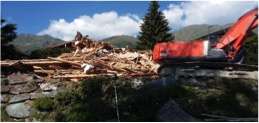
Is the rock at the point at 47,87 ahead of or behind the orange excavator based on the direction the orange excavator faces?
behind

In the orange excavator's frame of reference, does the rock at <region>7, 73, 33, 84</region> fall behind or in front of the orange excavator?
behind

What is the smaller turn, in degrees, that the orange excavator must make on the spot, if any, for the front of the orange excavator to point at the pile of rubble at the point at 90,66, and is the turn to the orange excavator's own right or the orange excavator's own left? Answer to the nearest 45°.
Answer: approximately 180°

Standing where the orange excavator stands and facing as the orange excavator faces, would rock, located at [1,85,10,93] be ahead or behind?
behind

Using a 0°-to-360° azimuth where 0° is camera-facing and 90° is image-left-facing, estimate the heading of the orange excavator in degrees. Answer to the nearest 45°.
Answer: approximately 270°

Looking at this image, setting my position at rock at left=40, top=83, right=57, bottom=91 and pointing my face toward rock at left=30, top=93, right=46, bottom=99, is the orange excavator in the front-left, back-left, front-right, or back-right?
back-left

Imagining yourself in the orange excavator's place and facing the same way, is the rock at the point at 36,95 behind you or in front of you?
behind

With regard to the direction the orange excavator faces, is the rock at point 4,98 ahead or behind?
behind

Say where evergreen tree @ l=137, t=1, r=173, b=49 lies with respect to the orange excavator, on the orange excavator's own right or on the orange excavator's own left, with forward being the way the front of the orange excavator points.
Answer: on the orange excavator's own left

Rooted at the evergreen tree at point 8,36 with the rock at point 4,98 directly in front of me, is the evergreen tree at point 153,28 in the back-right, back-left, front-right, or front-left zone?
front-left

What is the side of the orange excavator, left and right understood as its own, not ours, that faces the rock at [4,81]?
back
